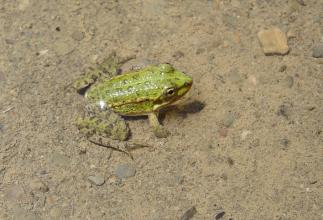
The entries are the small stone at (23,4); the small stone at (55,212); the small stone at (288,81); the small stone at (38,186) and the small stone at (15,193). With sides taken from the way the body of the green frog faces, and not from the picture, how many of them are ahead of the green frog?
1

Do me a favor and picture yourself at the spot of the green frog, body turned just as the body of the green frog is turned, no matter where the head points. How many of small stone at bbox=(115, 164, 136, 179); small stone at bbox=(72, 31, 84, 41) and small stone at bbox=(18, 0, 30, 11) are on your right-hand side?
1

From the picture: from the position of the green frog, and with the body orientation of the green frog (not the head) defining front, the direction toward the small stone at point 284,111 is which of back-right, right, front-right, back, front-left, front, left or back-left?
front

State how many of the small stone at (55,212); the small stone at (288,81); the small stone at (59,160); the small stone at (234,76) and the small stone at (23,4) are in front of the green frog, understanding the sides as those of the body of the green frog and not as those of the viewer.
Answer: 2

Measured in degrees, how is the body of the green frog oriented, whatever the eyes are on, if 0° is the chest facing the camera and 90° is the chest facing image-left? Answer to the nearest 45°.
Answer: approximately 270°

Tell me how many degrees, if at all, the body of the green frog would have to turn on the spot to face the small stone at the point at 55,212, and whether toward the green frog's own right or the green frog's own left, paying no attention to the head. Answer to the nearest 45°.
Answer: approximately 135° to the green frog's own right

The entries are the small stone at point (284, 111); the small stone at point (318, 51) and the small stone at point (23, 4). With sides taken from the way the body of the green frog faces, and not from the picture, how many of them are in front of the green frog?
2

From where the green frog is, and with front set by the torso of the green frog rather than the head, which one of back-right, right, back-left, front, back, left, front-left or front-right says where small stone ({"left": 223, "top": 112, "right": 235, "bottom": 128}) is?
front

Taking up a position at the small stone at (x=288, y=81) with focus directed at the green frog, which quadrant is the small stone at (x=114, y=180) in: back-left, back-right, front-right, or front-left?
front-left

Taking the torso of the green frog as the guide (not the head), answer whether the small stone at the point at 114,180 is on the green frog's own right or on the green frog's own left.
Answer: on the green frog's own right

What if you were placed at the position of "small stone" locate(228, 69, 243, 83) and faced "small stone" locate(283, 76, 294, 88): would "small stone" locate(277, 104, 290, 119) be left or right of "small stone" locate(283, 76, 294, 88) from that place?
right

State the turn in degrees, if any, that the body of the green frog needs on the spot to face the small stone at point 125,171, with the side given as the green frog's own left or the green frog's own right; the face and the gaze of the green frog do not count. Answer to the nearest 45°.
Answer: approximately 90° to the green frog's own right

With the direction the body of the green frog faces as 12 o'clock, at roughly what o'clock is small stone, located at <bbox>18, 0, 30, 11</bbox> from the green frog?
The small stone is roughly at 8 o'clock from the green frog.

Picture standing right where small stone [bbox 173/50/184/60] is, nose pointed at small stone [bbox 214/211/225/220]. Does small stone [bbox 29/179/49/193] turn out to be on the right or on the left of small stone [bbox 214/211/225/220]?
right

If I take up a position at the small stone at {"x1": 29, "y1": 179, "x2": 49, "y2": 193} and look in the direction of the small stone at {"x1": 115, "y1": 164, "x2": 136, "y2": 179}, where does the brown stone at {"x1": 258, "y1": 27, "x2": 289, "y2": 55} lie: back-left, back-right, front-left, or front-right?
front-left

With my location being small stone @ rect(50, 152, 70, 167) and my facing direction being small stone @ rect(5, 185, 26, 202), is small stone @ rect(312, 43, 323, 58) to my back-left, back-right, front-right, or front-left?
back-left

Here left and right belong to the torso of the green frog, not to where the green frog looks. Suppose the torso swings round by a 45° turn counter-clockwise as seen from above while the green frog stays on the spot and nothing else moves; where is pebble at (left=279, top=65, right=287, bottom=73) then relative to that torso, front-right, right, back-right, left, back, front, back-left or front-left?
front-right

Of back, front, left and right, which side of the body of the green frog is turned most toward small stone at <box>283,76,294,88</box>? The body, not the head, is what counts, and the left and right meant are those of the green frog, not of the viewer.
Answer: front

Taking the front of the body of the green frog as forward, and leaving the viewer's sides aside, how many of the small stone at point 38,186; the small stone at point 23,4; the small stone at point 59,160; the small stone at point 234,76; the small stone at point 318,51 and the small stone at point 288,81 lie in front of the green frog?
3

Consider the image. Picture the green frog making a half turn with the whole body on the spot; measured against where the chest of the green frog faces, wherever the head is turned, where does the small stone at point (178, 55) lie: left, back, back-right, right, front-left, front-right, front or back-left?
back-right
